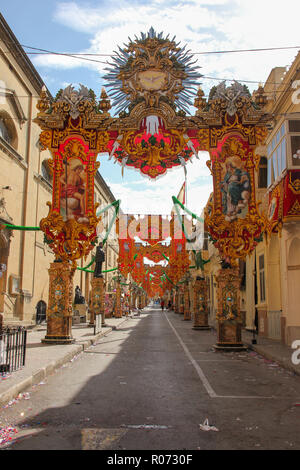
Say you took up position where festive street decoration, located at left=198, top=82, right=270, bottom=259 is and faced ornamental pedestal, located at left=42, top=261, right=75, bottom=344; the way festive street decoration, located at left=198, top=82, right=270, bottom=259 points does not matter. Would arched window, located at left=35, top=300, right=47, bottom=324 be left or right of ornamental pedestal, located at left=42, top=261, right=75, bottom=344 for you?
right

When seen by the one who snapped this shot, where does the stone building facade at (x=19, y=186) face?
facing to the right of the viewer

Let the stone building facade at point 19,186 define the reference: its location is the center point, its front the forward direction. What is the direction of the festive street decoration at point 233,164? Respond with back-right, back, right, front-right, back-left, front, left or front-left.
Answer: front-right

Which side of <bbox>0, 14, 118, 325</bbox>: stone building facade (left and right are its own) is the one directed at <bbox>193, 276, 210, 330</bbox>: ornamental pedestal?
front

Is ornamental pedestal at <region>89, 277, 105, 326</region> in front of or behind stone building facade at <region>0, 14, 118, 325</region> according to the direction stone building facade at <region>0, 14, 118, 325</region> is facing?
in front

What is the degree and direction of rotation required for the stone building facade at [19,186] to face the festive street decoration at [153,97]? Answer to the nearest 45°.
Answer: approximately 45° to its right
